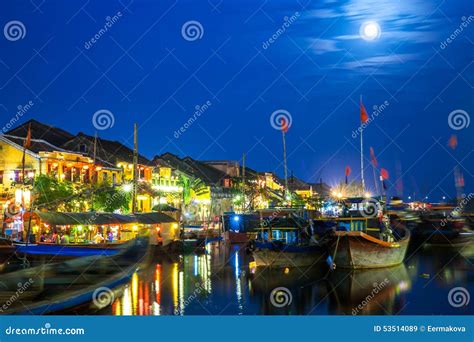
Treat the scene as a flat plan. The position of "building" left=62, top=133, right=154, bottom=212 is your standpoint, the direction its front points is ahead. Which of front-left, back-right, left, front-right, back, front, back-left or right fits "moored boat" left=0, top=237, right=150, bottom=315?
front-right

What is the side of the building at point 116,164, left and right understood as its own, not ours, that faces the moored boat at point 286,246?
front

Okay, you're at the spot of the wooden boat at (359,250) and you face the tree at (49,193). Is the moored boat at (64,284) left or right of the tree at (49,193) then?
left

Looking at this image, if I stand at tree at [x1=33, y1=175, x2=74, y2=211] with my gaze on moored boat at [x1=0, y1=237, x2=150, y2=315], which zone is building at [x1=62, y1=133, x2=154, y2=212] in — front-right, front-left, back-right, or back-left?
back-left

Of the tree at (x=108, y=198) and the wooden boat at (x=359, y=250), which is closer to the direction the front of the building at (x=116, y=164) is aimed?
the wooden boat

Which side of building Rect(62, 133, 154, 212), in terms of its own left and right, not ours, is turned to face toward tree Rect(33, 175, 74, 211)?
right

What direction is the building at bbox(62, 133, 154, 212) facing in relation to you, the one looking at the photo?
facing the viewer and to the right of the viewer

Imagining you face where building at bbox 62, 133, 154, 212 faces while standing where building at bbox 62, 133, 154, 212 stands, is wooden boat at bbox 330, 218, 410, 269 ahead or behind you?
ahead
